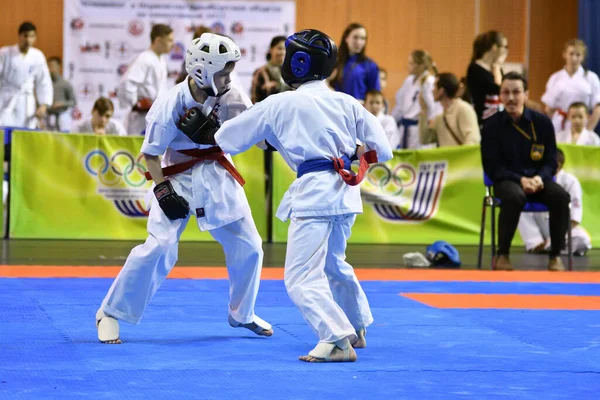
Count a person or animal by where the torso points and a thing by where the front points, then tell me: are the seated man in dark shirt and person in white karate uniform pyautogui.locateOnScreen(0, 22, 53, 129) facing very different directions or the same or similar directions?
same or similar directions

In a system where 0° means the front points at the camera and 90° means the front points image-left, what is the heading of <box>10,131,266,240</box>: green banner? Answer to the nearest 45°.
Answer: approximately 0°

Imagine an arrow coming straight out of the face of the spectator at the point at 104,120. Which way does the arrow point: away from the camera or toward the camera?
toward the camera

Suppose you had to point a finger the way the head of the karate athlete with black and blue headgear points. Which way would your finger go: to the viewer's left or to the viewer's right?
to the viewer's left

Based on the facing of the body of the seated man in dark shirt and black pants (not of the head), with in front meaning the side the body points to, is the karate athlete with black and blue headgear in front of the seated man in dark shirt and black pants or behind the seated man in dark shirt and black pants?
in front

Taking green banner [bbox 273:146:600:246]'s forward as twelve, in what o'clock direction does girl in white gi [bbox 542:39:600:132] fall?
The girl in white gi is roughly at 7 o'clock from the green banner.

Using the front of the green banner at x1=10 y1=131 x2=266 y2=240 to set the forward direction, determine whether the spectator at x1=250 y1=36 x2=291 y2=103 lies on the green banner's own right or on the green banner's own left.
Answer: on the green banner's own left

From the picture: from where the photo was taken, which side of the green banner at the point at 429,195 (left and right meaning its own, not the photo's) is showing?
front

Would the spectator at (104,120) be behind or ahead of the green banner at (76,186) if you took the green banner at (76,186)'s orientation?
behind

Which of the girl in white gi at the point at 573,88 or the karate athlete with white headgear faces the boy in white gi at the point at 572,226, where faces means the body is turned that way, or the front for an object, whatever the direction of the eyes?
the girl in white gi

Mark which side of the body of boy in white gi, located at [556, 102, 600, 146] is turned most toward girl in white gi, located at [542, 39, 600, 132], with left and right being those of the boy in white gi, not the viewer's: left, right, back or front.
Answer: back

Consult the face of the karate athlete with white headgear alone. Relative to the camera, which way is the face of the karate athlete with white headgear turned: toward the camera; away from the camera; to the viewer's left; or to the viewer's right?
to the viewer's right

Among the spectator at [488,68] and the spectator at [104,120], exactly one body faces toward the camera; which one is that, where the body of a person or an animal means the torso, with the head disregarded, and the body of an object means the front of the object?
the spectator at [104,120]

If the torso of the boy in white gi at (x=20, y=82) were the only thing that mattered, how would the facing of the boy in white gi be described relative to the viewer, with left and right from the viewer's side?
facing the viewer
